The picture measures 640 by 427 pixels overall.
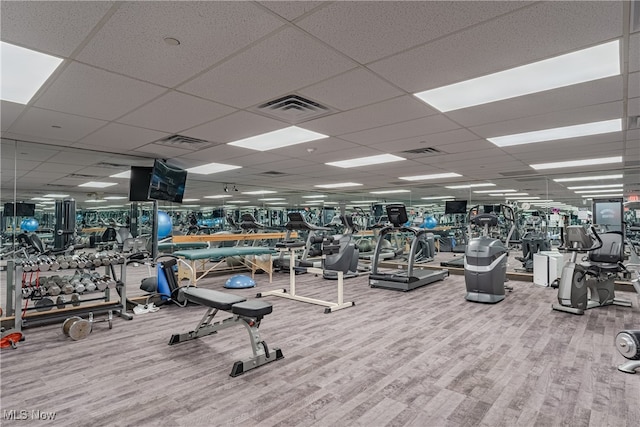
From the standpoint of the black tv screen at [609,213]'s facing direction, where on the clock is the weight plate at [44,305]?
The weight plate is roughly at 1 o'clock from the black tv screen.

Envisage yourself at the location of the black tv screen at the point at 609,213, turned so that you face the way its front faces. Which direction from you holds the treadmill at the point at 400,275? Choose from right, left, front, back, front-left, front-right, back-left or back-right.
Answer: front-right

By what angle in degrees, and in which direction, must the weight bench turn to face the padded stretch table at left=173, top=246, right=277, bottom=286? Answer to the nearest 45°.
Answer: approximately 135° to its left

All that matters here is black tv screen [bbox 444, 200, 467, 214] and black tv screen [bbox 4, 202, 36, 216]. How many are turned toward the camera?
2

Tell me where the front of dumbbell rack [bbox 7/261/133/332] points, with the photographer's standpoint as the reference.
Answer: facing the viewer and to the right of the viewer

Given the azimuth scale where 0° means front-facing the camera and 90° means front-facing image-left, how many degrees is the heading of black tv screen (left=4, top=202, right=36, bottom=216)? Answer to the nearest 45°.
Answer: approximately 0°

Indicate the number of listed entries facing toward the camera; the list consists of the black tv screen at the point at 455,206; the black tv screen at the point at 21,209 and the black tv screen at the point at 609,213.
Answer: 3

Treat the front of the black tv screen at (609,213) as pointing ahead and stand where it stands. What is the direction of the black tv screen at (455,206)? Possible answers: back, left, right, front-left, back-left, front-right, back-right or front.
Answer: back-right

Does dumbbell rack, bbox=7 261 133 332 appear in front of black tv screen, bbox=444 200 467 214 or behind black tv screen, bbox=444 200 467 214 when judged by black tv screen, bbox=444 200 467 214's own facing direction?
in front
